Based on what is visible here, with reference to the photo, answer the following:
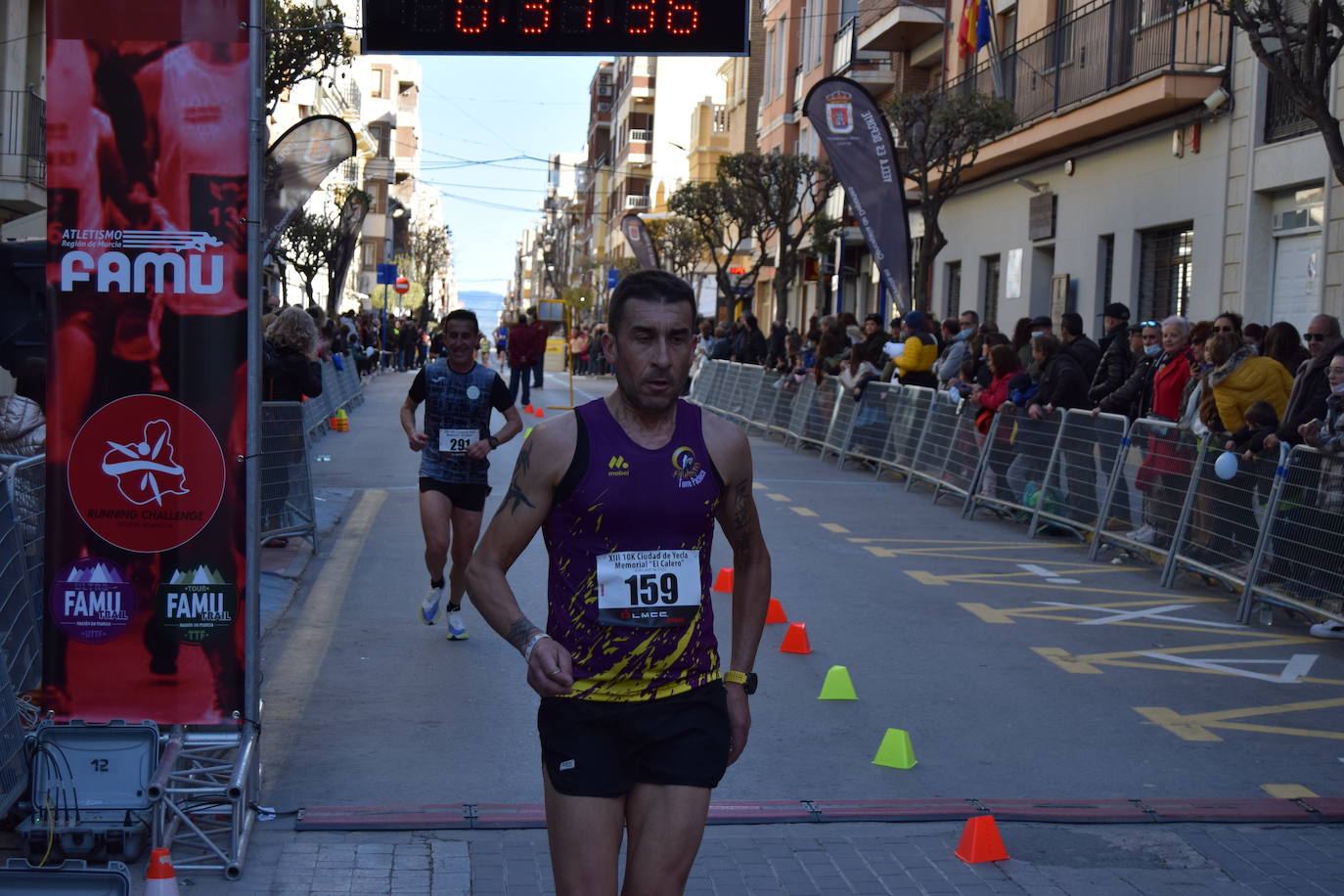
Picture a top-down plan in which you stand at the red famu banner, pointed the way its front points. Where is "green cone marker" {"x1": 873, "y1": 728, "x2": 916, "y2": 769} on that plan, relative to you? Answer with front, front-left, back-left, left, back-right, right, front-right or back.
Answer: left

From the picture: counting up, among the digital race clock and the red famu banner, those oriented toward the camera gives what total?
2

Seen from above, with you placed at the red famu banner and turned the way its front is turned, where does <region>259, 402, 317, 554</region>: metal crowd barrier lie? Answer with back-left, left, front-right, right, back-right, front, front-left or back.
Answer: back

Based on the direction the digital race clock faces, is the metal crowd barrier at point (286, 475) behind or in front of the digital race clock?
behind

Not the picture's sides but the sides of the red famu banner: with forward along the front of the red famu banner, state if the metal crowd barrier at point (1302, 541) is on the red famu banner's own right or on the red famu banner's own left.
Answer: on the red famu banner's own left

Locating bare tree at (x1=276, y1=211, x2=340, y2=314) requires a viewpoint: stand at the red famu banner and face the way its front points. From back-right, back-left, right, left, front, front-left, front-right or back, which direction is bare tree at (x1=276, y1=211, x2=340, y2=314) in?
back

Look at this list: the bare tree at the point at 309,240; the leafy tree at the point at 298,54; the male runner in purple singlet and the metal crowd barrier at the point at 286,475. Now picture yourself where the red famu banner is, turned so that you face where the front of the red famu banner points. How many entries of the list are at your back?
3

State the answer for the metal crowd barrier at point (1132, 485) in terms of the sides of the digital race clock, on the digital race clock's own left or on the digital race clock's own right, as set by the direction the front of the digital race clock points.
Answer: on the digital race clock's own left

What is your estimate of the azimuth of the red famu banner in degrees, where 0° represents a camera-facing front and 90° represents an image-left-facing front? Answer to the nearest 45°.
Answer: approximately 0°

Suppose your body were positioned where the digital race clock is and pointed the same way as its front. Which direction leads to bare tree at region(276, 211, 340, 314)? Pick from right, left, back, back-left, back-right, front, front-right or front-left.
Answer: back

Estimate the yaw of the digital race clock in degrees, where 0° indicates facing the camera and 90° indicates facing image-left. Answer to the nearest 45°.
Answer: approximately 0°

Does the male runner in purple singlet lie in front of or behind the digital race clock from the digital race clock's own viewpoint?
in front
